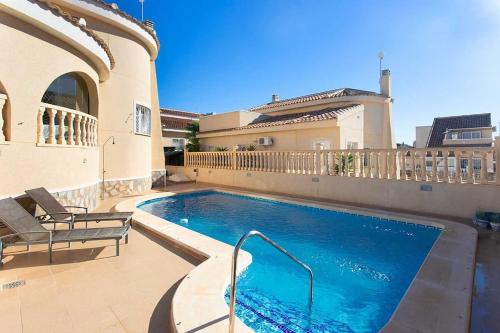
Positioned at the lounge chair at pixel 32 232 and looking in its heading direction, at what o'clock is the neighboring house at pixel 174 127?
The neighboring house is roughly at 10 o'clock from the lounge chair.

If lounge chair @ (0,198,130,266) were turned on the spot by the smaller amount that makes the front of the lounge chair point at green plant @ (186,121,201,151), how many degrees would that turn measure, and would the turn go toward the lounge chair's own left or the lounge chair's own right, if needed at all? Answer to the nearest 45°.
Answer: approximately 45° to the lounge chair's own left

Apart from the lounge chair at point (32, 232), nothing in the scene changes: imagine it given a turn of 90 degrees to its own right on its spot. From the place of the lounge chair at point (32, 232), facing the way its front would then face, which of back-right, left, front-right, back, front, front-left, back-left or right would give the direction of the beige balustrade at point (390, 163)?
left

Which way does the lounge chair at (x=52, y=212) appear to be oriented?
to the viewer's right

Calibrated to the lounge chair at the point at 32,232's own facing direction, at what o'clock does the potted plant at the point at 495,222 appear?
The potted plant is roughly at 1 o'clock from the lounge chair.

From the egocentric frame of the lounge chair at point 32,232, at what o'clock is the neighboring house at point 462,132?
The neighboring house is roughly at 12 o'clock from the lounge chair.

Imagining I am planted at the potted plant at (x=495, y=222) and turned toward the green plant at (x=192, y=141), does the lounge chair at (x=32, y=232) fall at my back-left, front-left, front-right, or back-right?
front-left

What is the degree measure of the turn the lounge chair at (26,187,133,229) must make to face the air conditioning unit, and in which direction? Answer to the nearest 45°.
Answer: approximately 45° to its left

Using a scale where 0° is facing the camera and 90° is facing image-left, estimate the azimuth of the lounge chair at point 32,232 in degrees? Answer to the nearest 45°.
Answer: approximately 270°

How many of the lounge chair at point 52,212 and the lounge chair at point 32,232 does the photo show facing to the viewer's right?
2

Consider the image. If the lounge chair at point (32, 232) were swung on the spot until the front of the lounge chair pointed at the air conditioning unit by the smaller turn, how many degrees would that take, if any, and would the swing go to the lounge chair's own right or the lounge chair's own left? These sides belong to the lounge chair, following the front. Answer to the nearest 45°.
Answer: approximately 45° to the lounge chair's own left
